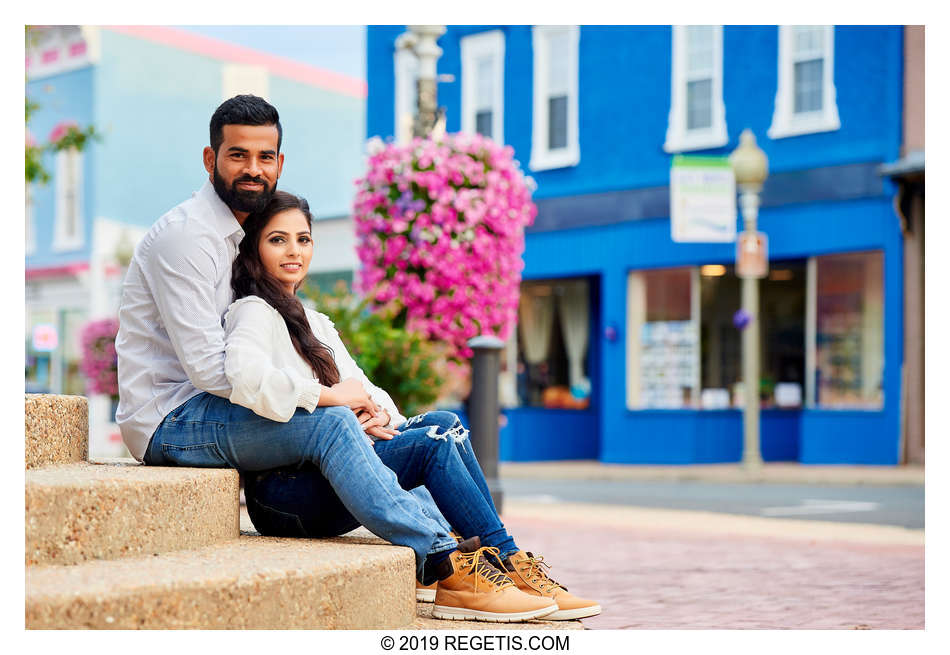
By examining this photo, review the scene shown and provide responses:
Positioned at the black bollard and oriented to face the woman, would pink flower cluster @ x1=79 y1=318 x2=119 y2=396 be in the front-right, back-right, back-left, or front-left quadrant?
back-right

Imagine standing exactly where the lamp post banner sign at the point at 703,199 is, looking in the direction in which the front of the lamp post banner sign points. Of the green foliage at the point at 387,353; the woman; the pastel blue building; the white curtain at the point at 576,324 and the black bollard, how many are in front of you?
3

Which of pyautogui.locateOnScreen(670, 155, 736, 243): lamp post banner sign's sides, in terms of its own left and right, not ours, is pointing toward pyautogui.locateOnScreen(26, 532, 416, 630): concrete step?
front

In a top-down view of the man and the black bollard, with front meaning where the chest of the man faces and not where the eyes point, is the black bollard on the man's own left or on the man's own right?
on the man's own left

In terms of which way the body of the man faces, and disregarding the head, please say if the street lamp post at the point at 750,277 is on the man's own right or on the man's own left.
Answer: on the man's own left

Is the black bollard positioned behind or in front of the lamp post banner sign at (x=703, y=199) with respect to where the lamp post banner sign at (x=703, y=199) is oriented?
in front

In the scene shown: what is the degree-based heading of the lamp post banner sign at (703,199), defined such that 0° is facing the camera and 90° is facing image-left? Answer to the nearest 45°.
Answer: approximately 0°
